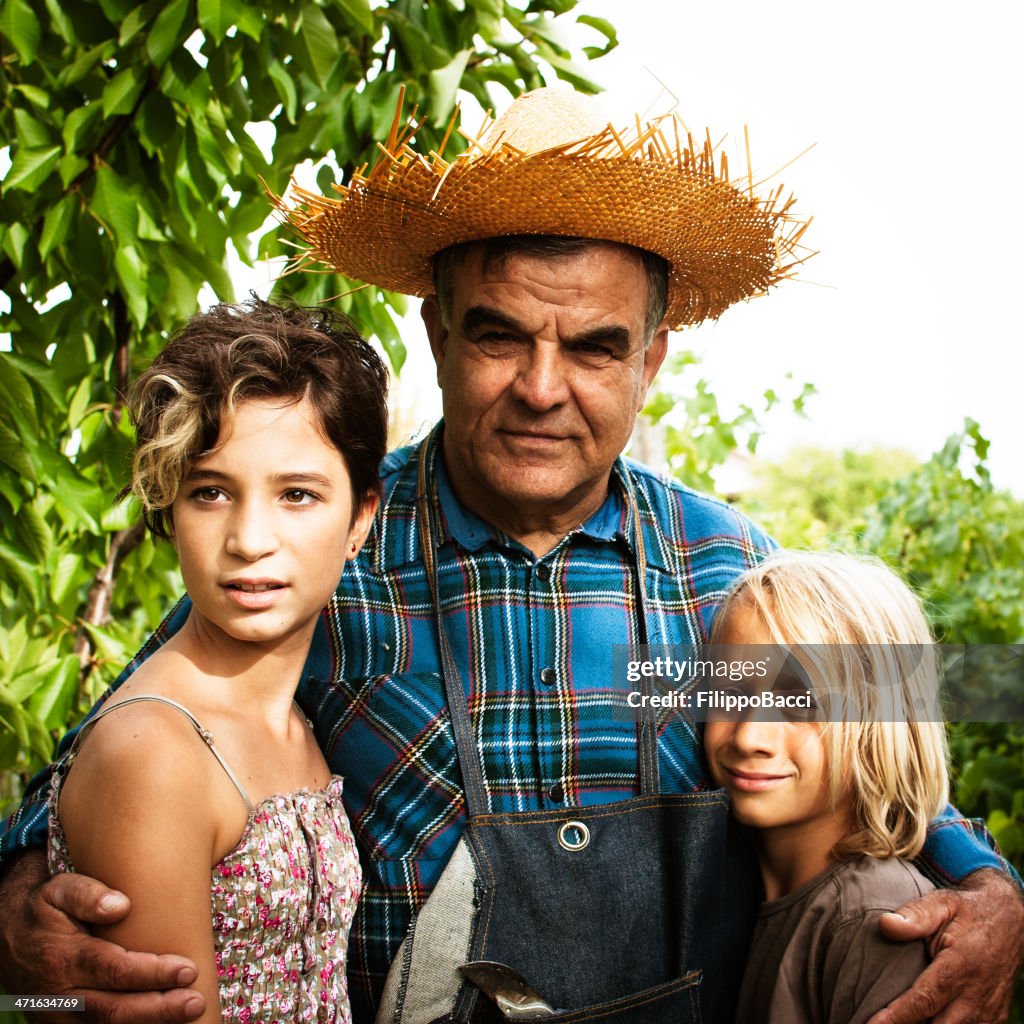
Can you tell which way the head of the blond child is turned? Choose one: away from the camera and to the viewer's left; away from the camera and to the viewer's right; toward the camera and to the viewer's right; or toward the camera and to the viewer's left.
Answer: toward the camera and to the viewer's left

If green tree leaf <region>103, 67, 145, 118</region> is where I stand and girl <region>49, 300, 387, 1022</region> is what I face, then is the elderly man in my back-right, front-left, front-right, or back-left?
front-left

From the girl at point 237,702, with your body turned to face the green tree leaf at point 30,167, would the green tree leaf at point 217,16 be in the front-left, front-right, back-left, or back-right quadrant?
front-right

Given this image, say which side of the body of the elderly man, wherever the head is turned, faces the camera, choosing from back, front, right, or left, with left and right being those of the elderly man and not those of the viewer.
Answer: front

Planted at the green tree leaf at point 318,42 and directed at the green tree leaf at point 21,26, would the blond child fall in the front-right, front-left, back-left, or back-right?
back-left

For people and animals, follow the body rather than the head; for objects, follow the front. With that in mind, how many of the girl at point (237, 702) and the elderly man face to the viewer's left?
0

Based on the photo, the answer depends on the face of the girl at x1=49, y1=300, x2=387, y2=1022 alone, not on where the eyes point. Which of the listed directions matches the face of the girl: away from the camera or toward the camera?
toward the camera
